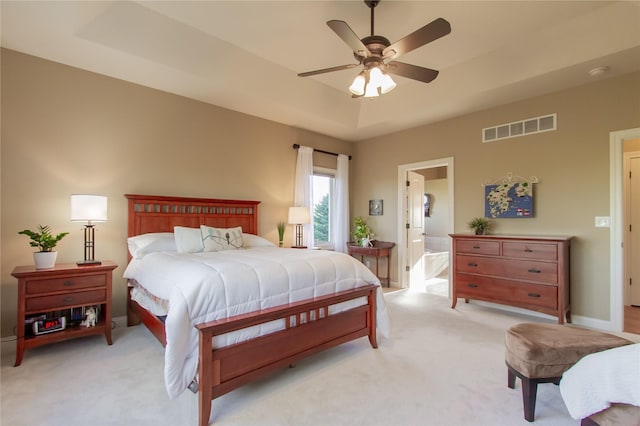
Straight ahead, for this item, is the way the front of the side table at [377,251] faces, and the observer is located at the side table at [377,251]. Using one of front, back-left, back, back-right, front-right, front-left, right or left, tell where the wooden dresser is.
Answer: left

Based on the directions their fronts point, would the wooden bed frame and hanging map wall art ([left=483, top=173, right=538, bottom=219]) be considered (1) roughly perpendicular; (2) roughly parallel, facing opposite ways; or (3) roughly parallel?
roughly perpendicular

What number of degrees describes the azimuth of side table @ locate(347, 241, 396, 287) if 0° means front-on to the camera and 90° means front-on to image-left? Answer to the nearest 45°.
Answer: approximately 45°

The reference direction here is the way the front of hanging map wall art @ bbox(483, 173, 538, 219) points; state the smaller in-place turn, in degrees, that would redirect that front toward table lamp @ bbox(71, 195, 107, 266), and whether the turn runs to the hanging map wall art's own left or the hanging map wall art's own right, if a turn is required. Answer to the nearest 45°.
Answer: approximately 45° to the hanging map wall art's own right

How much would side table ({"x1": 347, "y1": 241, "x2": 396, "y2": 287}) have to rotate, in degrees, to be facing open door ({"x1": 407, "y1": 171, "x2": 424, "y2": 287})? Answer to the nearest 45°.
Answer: approximately 135° to its left

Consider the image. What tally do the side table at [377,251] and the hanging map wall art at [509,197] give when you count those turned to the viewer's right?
0

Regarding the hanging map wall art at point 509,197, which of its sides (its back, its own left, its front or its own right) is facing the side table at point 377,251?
right

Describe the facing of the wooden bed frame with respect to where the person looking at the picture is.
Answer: facing the viewer and to the right of the viewer

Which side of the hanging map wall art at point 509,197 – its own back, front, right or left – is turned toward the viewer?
front

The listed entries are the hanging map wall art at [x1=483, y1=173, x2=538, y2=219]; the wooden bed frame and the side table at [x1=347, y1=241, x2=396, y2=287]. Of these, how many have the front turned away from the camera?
0

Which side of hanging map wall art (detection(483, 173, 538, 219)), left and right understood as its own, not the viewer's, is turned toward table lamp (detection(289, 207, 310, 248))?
right
